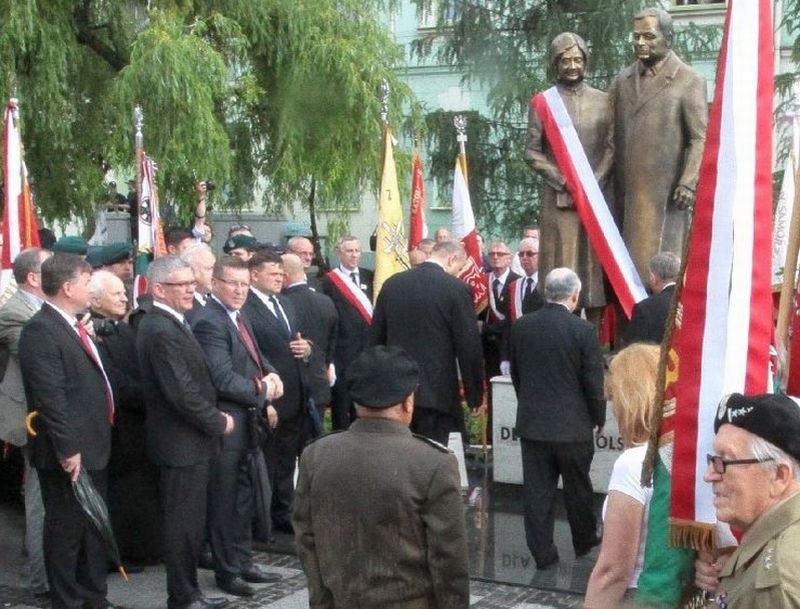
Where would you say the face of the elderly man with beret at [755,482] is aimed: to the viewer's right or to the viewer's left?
to the viewer's left

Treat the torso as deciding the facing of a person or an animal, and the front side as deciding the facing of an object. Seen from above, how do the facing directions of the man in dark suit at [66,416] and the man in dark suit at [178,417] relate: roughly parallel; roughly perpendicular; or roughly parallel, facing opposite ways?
roughly parallel

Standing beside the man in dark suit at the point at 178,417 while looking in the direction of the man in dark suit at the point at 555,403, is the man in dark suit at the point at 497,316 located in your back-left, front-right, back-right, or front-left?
front-left

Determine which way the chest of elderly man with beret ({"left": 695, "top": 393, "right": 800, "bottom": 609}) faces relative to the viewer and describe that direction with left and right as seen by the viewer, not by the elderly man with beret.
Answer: facing to the left of the viewer

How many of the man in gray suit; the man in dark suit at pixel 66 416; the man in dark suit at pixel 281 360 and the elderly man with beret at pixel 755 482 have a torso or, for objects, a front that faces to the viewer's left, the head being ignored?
1

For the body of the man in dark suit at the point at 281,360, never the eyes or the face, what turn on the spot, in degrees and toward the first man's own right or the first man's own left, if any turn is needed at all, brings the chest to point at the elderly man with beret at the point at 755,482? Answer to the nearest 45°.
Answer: approximately 45° to the first man's own right

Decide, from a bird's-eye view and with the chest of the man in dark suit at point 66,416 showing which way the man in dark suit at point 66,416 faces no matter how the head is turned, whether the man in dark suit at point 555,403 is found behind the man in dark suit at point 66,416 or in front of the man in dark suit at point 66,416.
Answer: in front

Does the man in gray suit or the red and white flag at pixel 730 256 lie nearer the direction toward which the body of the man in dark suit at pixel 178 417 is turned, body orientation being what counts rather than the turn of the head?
the red and white flag

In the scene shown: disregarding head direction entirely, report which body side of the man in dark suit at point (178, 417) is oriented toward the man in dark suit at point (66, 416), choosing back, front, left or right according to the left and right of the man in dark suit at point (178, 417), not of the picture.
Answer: back

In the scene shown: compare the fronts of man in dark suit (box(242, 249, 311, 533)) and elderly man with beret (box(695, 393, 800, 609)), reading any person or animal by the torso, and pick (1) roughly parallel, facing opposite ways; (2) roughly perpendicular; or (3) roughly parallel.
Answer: roughly parallel, facing opposite ways

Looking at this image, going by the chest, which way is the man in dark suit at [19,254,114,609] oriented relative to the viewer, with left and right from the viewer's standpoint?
facing to the right of the viewer

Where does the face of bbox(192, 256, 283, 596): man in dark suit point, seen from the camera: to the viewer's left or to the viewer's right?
to the viewer's right

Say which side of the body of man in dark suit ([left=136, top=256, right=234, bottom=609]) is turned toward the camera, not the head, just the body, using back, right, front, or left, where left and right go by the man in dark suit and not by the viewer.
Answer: right

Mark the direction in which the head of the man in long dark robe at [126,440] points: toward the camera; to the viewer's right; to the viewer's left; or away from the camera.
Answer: to the viewer's right

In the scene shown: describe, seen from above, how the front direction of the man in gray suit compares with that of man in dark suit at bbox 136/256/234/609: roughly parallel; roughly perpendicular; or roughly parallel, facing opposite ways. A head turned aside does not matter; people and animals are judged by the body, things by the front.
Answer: roughly parallel

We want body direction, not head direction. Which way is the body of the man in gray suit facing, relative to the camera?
to the viewer's right
